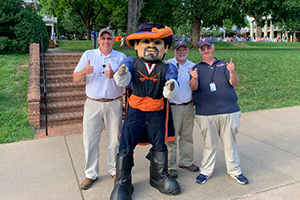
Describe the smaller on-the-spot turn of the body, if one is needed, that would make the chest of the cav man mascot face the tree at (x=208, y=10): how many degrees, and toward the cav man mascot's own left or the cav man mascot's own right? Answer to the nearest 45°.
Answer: approximately 180°

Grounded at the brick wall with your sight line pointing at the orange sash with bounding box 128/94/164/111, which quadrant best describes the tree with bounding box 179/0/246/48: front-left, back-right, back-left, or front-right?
back-left

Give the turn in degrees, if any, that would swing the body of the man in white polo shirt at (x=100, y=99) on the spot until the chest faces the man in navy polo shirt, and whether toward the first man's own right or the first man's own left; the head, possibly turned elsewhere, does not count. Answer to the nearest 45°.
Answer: approximately 90° to the first man's own left
